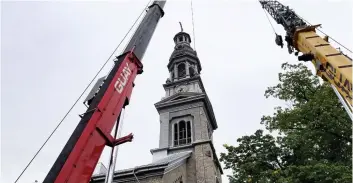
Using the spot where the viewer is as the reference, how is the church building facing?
facing the viewer and to the right of the viewer

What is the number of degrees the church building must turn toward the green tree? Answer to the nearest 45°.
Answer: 0° — it already faces it
